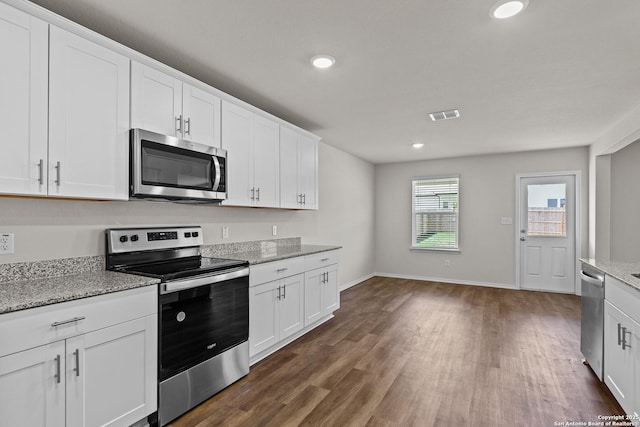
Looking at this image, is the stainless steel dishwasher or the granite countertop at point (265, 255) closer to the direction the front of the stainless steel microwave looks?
the stainless steel dishwasher

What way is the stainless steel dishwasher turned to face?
to the viewer's left

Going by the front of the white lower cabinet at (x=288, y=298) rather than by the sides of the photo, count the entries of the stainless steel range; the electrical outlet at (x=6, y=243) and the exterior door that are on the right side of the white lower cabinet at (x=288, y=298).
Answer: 2

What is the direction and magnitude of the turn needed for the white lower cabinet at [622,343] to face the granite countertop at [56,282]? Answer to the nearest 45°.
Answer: approximately 45° to its left

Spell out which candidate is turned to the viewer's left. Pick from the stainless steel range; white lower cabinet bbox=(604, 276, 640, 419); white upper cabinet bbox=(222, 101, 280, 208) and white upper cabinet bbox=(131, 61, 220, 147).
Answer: the white lower cabinet

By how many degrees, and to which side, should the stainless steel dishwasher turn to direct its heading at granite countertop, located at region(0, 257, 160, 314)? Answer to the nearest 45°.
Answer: approximately 45° to its left

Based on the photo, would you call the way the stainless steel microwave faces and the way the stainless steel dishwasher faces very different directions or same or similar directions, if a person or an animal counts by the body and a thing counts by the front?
very different directions

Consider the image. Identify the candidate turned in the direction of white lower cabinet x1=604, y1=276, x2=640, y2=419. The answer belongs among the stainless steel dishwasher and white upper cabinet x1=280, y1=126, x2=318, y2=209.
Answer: the white upper cabinet

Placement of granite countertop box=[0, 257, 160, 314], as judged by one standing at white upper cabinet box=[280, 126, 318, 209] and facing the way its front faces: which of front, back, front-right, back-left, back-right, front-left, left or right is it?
right

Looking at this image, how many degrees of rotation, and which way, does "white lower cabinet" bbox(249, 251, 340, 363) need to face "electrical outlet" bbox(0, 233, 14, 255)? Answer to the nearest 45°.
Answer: approximately 90° to its right

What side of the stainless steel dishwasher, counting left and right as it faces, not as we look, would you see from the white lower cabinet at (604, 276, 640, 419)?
left
